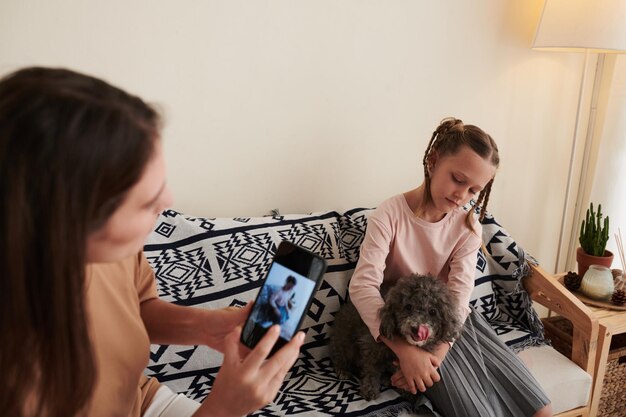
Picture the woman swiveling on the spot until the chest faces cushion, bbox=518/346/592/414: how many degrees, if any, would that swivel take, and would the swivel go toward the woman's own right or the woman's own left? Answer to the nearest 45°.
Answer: approximately 45° to the woman's own left

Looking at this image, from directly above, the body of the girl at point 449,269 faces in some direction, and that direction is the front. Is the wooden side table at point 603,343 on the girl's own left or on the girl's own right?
on the girl's own left

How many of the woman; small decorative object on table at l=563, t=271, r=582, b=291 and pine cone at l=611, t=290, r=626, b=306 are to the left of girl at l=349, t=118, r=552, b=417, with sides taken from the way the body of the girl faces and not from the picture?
2

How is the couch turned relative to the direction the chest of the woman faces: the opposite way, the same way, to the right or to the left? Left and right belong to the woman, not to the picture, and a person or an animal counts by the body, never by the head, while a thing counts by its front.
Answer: to the right

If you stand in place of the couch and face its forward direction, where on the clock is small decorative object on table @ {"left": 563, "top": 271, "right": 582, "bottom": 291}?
The small decorative object on table is roughly at 8 o'clock from the couch.

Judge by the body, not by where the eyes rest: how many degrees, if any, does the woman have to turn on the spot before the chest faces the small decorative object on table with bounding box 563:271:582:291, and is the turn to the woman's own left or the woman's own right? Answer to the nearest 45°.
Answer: approximately 45° to the woman's own left

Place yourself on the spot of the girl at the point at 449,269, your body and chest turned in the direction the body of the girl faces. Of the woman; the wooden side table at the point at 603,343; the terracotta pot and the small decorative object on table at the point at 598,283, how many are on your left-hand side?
3

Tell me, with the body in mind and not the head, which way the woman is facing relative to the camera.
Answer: to the viewer's right

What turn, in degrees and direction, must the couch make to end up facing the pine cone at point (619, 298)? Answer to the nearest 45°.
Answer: approximately 90° to its left

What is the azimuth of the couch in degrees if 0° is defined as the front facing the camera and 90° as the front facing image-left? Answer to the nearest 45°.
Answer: approximately 0°

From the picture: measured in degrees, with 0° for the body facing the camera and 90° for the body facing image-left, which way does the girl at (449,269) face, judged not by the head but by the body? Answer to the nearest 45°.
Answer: approximately 315°

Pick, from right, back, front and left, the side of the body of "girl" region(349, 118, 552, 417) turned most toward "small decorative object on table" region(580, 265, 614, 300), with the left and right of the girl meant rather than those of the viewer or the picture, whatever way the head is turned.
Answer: left

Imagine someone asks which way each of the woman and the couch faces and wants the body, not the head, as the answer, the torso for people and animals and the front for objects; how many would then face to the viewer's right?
1
